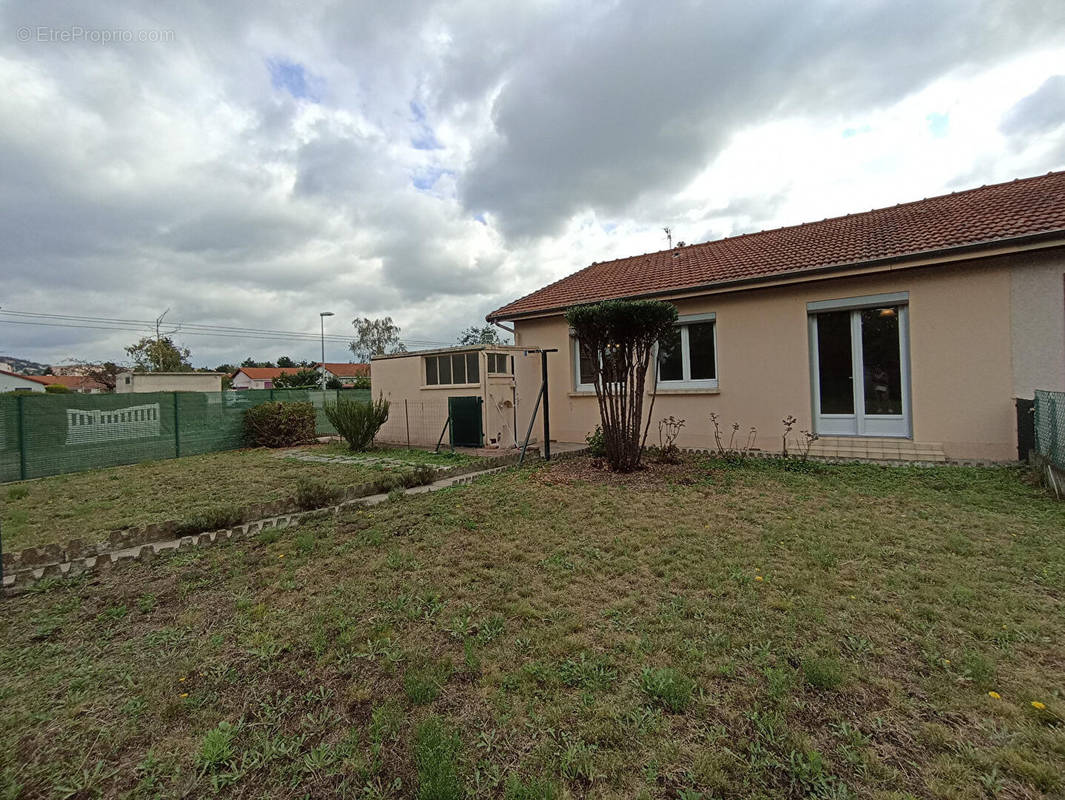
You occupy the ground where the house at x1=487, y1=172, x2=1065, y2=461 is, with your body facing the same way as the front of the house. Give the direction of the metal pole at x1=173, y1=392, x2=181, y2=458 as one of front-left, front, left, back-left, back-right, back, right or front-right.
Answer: front-right

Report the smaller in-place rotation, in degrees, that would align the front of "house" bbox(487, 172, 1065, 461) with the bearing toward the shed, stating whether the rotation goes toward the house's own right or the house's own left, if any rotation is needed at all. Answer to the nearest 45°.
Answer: approximately 45° to the house's own right

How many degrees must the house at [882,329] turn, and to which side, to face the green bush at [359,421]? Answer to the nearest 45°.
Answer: approximately 45° to its right

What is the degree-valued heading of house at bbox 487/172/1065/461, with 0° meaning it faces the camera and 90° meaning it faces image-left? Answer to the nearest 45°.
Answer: approximately 45°

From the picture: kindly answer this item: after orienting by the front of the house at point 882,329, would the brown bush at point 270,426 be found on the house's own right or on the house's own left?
on the house's own right

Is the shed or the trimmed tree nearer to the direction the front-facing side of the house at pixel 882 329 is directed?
the trimmed tree

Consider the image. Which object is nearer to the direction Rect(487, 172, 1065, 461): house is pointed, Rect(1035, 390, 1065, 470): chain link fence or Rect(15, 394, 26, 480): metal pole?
the metal pole

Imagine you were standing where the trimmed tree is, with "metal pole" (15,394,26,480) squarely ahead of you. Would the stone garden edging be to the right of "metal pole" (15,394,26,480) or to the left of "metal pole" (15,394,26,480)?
left

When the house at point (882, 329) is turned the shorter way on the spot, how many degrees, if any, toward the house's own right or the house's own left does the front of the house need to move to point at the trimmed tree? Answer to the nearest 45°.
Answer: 0° — it already faces it
